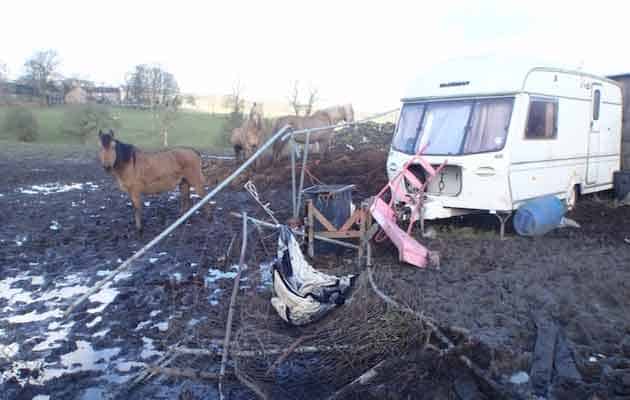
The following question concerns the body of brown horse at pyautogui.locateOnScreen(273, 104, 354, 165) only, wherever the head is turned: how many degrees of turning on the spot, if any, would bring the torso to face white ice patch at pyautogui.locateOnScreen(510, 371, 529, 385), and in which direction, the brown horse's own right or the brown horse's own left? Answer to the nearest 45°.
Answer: approximately 90° to the brown horse's own right

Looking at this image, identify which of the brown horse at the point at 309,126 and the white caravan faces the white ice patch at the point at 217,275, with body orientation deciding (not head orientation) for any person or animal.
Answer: the white caravan

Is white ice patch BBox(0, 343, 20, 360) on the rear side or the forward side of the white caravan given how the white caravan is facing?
on the forward side

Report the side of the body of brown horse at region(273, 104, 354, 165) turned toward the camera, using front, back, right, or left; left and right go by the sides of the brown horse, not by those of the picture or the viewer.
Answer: right

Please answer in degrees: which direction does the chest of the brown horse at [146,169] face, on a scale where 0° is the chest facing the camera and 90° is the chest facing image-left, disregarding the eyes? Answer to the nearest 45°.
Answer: approximately 45°

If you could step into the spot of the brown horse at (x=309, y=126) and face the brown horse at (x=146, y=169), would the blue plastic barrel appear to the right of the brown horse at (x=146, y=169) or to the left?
left

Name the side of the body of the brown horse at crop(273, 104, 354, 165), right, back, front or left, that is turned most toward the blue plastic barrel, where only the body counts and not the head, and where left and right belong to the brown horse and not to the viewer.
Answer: right

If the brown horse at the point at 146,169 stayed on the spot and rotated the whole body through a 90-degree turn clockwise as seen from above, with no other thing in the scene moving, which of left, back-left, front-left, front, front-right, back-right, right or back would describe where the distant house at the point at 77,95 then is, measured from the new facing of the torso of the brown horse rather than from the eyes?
front-right

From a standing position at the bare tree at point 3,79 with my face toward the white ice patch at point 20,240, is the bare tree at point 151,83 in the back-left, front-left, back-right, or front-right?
front-left

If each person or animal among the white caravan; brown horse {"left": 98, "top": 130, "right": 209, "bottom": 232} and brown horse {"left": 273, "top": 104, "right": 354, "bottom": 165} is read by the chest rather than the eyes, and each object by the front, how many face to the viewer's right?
1

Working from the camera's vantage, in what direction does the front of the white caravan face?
facing the viewer and to the left of the viewer

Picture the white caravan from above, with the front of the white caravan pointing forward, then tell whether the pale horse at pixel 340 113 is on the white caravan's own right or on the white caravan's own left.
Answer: on the white caravan's own right

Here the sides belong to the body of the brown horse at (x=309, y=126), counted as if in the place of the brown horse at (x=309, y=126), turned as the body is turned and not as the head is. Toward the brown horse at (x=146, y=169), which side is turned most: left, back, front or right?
right
